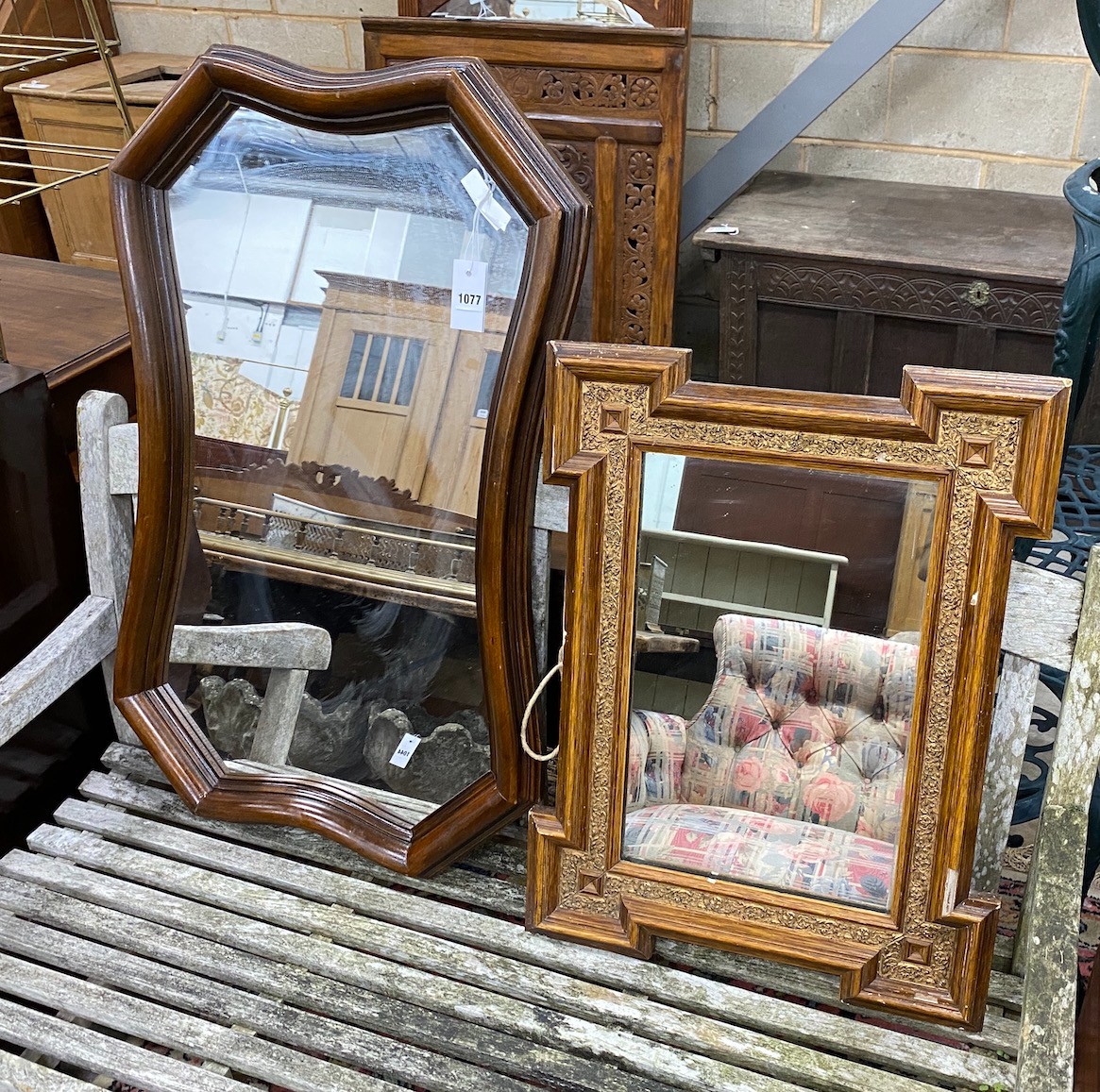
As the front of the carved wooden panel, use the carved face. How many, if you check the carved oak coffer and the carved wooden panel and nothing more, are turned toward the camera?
2

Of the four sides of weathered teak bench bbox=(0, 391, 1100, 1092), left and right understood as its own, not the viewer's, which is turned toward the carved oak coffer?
back

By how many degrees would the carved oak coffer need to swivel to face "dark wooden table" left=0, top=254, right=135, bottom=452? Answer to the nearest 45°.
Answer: approximately 45° to its right

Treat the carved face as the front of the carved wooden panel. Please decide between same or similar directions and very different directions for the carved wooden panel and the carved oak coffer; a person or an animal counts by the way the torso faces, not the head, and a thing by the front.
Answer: same or similar directions

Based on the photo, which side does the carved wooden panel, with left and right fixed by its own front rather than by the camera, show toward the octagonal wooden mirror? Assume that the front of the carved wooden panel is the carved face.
front

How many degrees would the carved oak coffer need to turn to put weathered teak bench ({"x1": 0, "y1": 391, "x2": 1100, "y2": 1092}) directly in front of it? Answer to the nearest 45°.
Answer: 0° — it already faces it

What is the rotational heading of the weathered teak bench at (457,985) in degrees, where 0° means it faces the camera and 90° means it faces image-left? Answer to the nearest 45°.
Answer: approximately 45°

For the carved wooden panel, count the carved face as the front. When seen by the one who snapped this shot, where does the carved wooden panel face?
facing the viewer

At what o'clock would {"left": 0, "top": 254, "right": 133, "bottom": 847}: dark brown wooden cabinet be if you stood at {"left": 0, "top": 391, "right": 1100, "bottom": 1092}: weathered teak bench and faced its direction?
The dark brown wooden cabinet is roughly at 3 o'clock from the weathered teak bench.
